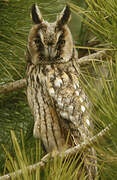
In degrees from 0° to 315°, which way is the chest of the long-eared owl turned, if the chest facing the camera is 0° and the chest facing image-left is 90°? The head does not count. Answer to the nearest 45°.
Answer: approximately 45°
